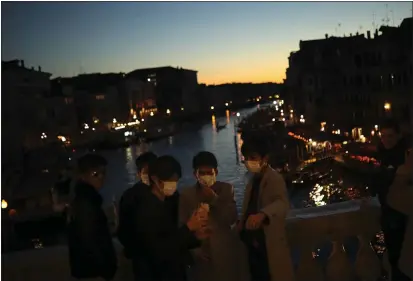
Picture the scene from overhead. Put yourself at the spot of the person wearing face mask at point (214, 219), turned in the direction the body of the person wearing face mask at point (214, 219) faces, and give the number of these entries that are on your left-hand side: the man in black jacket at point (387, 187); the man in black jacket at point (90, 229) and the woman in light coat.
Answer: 2

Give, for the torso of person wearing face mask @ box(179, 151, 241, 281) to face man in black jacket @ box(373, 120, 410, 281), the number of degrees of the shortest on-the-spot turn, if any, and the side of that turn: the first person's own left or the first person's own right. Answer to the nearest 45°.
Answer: approximately 90° to the first person's own left

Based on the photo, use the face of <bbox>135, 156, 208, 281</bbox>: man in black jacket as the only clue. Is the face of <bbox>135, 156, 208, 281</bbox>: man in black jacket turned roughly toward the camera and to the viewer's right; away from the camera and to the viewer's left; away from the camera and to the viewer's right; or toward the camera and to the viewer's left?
toward the camera and to the viewer's right

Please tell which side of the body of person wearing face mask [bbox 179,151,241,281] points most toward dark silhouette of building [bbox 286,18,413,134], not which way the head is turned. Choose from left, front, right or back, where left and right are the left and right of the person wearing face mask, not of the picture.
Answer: back

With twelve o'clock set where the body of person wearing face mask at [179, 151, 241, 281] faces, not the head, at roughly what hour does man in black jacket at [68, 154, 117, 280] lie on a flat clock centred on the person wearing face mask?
The man in black jacket is roughly at 2 o'clock from the person wearing face mask.

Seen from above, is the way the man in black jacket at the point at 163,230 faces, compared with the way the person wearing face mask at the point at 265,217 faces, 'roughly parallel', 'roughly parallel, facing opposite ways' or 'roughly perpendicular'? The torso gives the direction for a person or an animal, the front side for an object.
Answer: roughly perpendicular

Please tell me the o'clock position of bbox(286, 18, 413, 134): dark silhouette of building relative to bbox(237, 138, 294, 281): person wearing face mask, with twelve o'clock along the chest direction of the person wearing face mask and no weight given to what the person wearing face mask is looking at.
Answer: The dark silhouette of building is roughly at 5 o'clock from the person wearing face mask.

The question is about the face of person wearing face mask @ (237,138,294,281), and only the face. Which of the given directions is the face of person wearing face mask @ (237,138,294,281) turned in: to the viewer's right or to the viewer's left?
to the viewer's left
